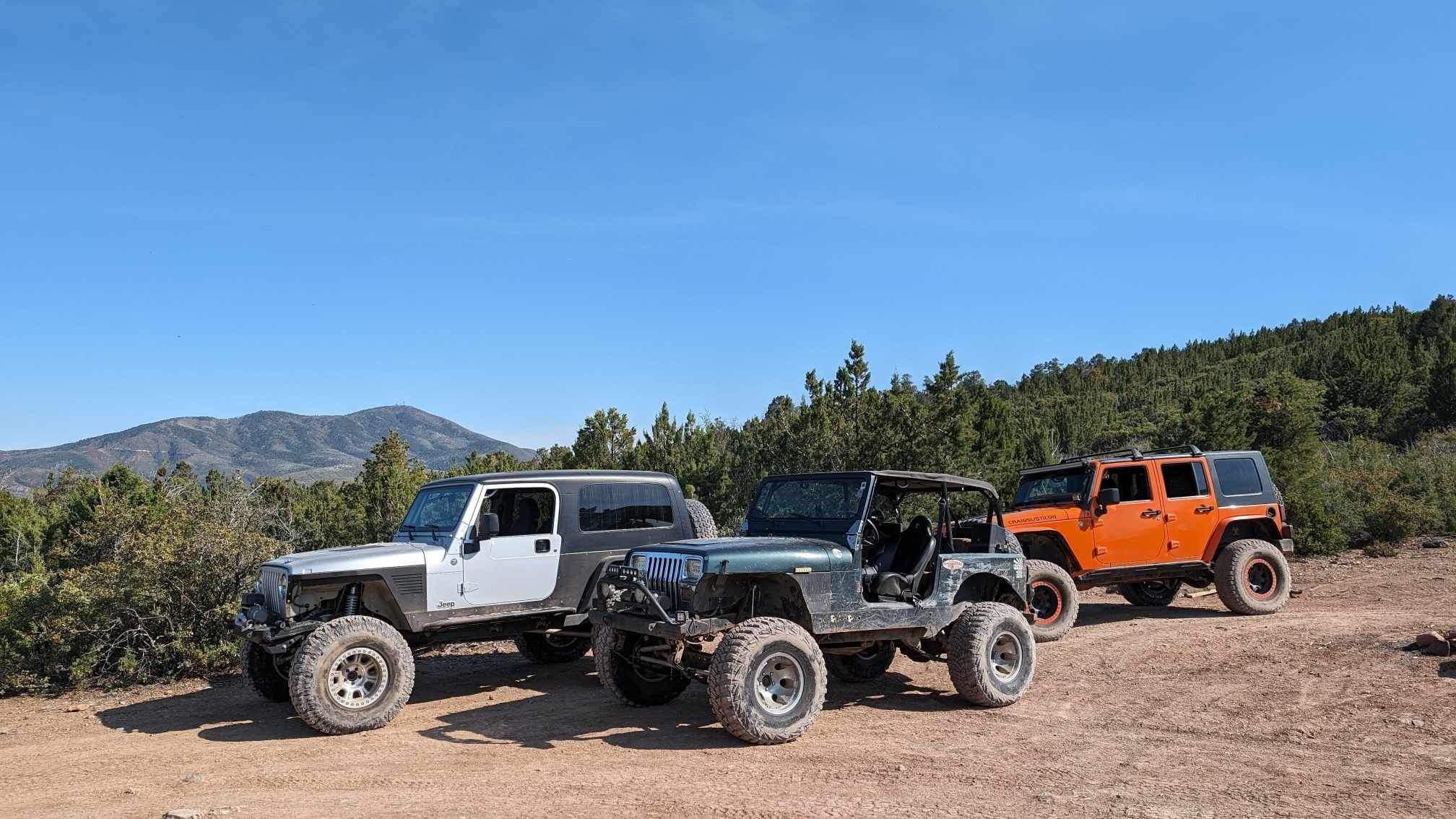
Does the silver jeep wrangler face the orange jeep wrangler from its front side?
no

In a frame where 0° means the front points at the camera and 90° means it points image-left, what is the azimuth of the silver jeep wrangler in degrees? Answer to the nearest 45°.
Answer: approximately 45°

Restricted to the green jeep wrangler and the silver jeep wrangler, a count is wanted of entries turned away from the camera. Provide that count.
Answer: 0

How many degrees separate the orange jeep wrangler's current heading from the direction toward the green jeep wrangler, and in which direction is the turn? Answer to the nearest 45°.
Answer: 0° — it already faces it

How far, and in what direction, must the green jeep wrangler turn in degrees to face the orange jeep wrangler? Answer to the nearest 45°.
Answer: approximately 180°

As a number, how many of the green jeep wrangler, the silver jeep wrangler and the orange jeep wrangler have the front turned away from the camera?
0

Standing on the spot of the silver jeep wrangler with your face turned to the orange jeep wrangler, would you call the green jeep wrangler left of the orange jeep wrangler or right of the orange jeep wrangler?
right

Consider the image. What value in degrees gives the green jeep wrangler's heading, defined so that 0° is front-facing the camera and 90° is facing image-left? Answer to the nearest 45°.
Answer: approximately 45°

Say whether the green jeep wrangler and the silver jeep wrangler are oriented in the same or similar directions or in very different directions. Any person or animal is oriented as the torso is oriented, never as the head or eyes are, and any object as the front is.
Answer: same or similar directions

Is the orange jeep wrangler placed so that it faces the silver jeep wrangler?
yes

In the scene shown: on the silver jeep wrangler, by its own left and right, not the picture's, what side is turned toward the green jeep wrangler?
left

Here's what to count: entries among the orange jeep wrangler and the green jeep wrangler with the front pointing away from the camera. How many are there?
0

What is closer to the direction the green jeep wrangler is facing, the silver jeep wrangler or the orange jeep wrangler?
the silver jeep wrangler

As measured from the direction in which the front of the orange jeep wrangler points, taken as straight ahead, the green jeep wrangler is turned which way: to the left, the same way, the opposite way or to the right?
the same way

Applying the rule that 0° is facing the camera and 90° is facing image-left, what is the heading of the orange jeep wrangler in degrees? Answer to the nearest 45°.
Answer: approximately 45°

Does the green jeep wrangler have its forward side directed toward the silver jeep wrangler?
no
